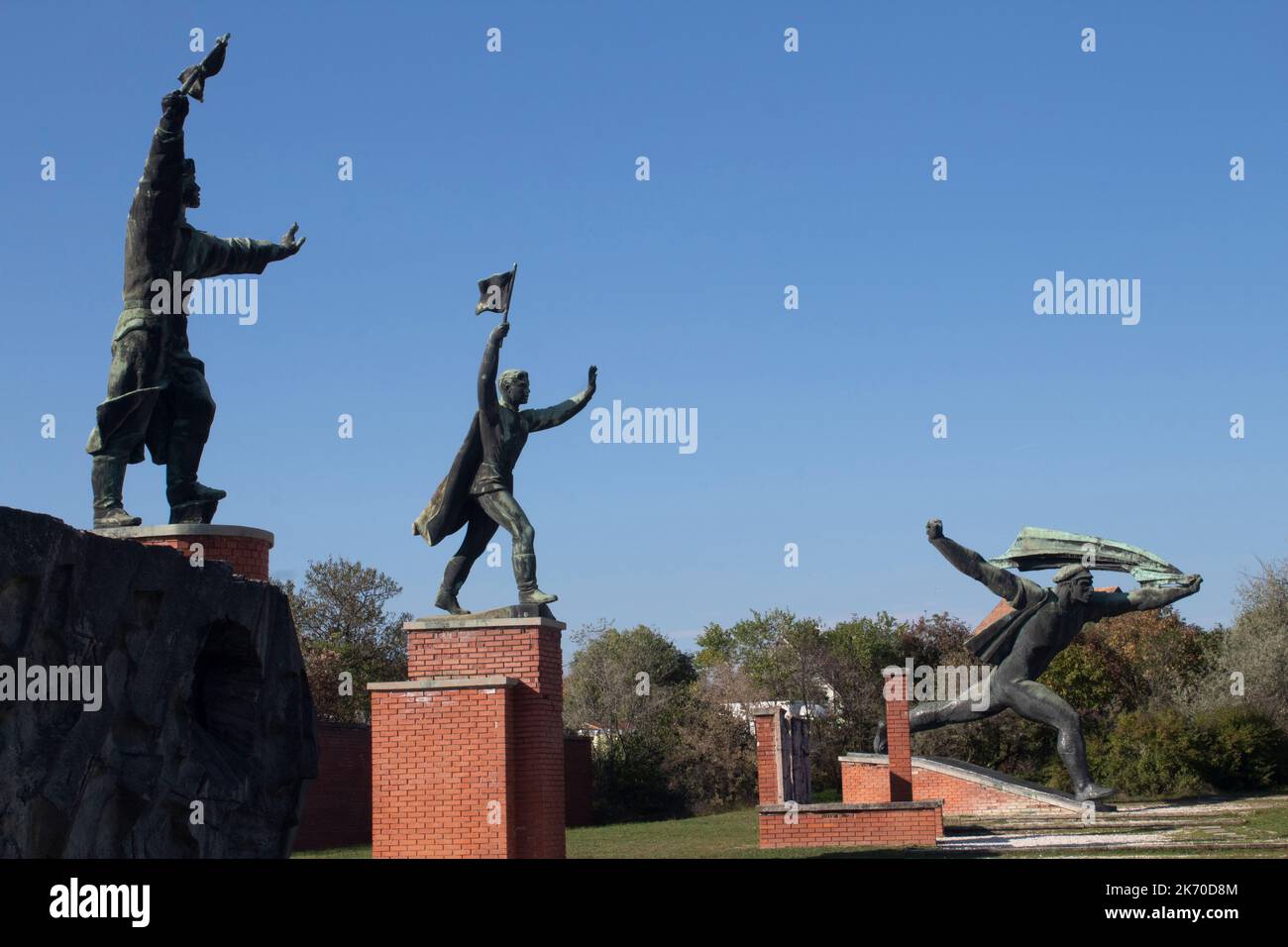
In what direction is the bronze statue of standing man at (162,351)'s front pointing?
to the viewer's right
